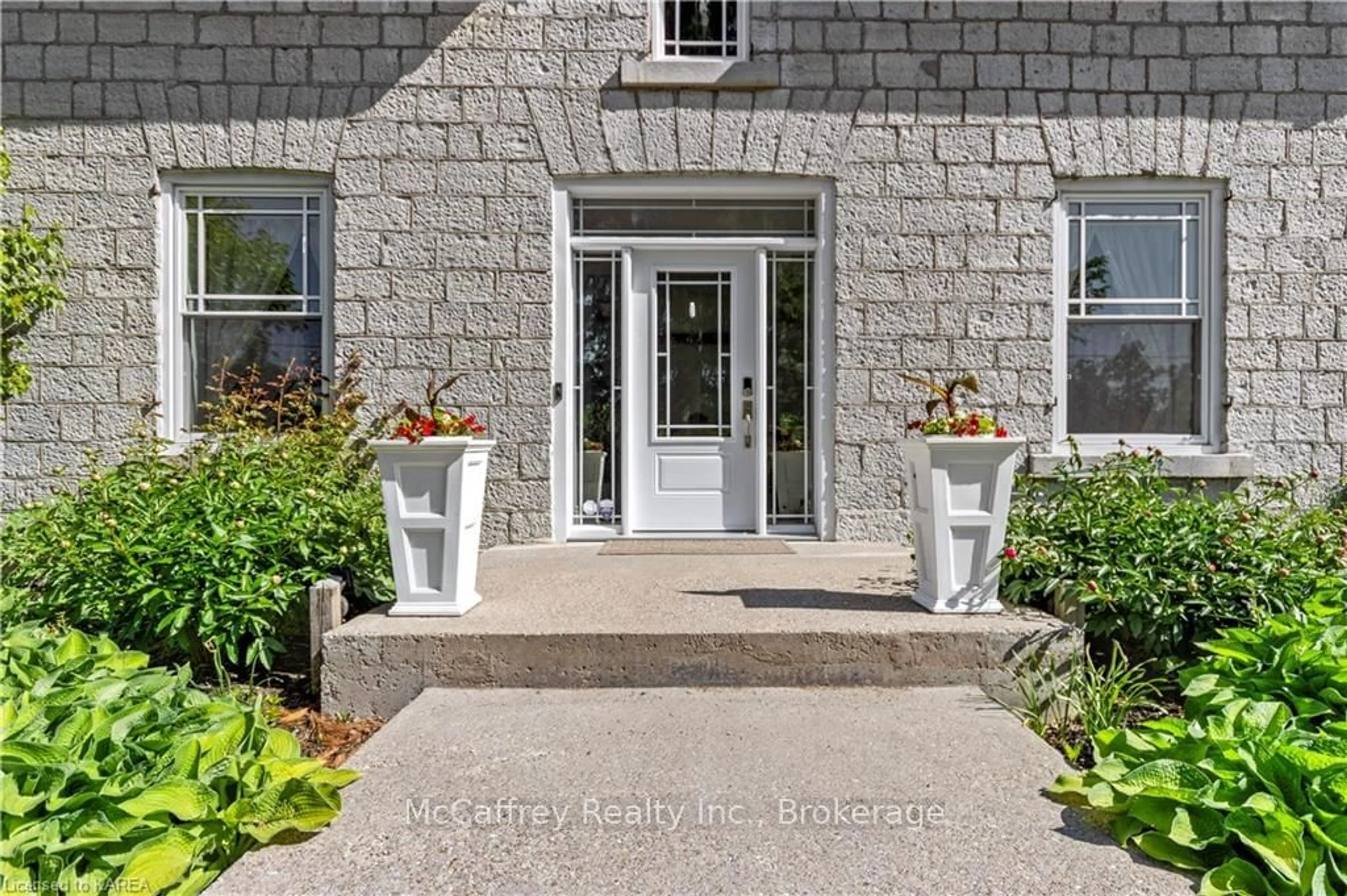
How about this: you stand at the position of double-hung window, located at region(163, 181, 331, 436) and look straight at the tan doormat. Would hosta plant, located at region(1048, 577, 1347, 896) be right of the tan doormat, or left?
right

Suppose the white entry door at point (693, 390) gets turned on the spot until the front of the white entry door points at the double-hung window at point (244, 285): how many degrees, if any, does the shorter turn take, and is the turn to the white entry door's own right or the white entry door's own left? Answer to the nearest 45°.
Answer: approximately 90° to the white entry door's own right

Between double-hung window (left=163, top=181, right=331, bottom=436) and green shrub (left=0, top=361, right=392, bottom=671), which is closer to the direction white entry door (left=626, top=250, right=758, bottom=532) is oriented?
the green shrub

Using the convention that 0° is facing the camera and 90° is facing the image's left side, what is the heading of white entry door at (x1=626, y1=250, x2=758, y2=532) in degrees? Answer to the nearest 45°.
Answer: approximately 0°

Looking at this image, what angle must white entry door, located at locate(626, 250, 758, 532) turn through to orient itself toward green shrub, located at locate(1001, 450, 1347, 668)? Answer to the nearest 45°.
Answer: approximately 45° to its left

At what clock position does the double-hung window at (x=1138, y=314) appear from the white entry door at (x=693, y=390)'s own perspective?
The double-hung window is roughly at 9 o'clock from the white entry door.

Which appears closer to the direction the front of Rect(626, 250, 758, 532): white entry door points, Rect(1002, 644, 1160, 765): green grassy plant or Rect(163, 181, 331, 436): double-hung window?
the green grassy plant

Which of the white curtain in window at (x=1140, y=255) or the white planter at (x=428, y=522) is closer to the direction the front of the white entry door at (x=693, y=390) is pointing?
the white planter

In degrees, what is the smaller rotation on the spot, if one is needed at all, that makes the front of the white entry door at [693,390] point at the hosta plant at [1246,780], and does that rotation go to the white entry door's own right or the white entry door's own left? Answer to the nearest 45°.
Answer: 0° — it already faces it
